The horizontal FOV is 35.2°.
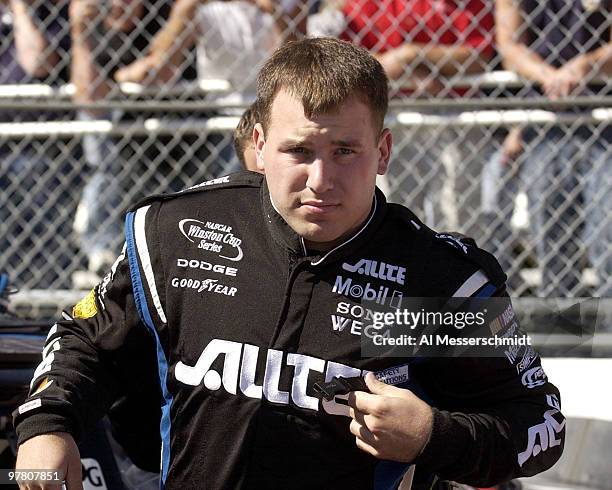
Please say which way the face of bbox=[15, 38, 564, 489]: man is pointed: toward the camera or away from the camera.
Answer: toward the camera

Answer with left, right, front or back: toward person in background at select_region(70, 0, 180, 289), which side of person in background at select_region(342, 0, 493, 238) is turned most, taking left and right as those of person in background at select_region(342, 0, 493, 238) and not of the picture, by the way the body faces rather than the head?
right

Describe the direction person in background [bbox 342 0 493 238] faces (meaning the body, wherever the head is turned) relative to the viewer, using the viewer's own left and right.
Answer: facing the viewer

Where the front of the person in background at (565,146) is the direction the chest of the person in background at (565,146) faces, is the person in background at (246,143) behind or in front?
in front

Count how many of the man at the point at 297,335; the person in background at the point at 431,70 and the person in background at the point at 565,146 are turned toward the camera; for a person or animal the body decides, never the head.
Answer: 3

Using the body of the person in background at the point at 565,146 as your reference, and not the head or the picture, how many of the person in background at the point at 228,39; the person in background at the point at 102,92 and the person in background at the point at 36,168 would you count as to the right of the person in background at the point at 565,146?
3

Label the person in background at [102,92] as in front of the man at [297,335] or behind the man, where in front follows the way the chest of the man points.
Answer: behind

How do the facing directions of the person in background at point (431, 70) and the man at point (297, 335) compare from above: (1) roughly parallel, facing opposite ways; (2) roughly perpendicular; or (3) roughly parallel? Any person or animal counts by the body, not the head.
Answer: roughly parallel

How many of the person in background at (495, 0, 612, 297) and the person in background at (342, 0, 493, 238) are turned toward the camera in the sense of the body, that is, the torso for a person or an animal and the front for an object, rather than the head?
2

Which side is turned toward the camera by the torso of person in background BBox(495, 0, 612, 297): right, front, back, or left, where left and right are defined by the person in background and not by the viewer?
front

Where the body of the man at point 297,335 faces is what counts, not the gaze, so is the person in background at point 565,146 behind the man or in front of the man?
behind

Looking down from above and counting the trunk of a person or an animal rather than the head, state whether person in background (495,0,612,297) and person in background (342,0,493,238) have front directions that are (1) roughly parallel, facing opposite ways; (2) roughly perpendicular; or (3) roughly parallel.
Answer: roughly parallel

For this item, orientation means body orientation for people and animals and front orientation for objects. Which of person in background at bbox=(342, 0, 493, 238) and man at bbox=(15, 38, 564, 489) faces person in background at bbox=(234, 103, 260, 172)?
person in background at bbox=(342, 0, 493, 238)
